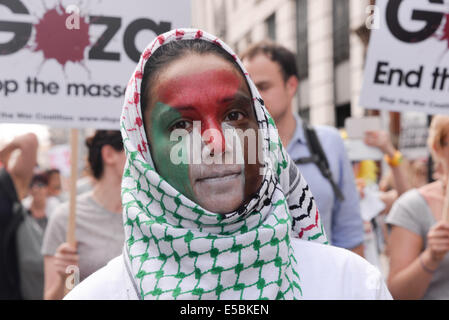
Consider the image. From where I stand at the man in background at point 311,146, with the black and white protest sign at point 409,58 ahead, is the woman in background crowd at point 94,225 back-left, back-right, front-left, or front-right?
back-right

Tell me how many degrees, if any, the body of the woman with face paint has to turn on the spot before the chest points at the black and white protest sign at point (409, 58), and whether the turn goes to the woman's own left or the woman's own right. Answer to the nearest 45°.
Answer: approximately 135° to the woman's own left

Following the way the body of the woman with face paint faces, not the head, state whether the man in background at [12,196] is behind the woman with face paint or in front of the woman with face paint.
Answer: behind

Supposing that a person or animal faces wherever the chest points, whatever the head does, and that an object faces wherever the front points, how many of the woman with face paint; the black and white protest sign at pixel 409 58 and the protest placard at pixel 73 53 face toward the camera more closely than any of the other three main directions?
3

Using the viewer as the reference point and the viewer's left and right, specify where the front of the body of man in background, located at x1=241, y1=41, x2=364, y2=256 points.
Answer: facing the viewer and to the left of the viewer

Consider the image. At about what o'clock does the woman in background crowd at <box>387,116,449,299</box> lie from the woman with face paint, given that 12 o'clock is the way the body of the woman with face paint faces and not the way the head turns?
The woman in background crowd is roughly at 7 o'clock from the woman with face paint.

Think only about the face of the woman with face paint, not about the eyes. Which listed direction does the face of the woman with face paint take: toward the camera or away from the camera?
toward the camera

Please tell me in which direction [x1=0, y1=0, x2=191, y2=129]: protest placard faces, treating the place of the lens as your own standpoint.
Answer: facing the viewer

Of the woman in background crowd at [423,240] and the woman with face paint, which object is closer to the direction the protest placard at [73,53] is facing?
the woman with face paint

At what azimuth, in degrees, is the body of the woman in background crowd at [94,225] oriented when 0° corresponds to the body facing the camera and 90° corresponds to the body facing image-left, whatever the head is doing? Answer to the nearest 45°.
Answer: approximately 315°

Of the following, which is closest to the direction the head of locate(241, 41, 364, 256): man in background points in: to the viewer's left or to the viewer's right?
to the viewer's left

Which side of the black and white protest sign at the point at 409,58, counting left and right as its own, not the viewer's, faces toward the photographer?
front

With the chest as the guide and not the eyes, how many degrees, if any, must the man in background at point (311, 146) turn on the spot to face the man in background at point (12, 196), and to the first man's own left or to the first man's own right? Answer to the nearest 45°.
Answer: approximately 45° to the first man's own right

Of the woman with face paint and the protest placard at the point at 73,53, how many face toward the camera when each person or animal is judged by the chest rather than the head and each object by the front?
2

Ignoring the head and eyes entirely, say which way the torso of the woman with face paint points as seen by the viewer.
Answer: toward the camera

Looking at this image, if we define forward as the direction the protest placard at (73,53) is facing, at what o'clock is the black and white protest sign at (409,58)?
The black and white protest sign is roughly at 9 o'clock from the protest placard.
